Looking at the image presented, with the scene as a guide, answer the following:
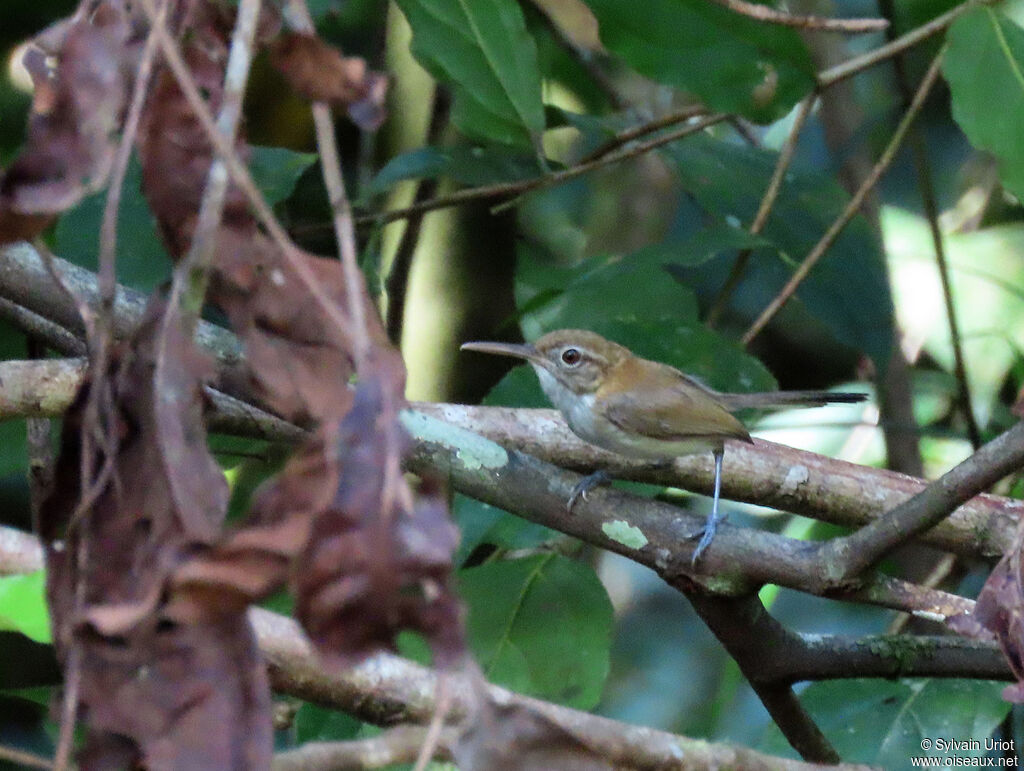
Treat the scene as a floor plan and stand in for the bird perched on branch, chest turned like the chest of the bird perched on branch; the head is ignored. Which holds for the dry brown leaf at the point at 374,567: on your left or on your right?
on your left

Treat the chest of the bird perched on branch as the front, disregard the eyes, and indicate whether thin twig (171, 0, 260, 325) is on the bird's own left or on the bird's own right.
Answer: on the bird's own left

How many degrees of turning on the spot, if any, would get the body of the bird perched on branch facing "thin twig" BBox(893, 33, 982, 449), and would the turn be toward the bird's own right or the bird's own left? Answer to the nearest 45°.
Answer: approximately 135° to the bird's own right

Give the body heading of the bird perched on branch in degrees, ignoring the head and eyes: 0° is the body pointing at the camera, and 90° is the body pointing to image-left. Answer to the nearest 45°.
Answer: approximately 90°

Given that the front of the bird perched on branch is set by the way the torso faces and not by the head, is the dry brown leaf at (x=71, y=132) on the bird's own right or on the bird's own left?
on the bird's own left

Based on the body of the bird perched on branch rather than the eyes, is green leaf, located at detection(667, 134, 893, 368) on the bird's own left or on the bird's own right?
on the bird's own right
